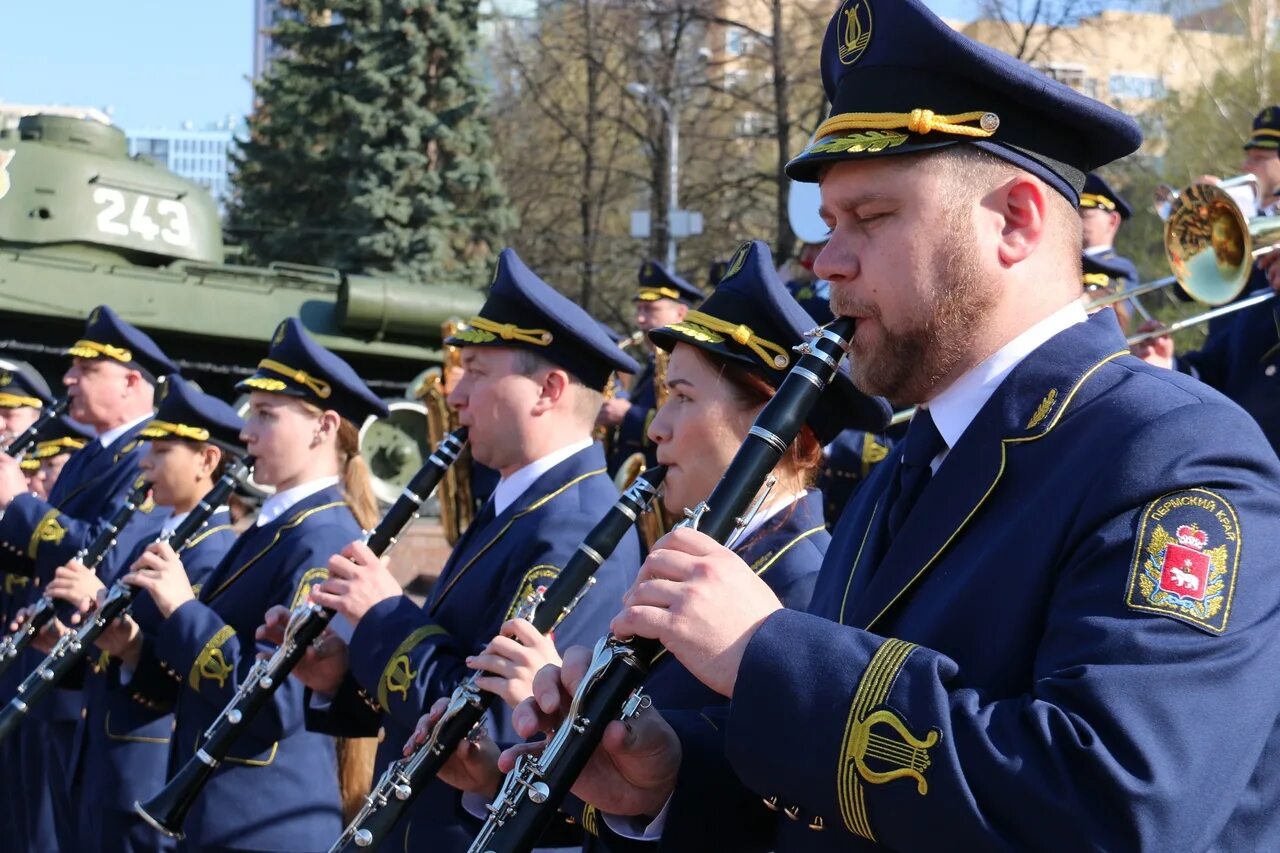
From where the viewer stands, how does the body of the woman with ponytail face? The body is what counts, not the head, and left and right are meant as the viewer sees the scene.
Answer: facing to the left of the viewer

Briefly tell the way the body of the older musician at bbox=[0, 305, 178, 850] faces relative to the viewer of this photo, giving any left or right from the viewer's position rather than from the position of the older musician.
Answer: facing to the left of the viewer

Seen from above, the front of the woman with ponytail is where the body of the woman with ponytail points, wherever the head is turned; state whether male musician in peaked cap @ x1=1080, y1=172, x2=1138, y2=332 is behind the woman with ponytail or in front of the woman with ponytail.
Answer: behind

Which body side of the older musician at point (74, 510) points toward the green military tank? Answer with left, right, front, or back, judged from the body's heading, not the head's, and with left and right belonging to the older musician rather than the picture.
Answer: right

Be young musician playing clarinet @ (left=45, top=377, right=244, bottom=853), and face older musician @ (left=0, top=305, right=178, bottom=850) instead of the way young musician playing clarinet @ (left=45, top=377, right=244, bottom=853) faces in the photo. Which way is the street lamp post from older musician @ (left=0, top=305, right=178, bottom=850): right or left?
right
